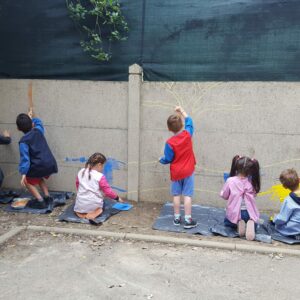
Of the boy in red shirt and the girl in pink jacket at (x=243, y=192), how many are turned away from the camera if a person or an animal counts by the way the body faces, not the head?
2

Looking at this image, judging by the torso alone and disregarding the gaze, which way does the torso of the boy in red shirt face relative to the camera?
away from the camera

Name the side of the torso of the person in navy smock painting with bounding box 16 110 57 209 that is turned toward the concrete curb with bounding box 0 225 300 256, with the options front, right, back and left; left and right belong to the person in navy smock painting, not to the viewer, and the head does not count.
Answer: back

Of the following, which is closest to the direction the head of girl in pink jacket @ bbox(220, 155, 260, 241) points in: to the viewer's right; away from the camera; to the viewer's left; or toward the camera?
away from the camera

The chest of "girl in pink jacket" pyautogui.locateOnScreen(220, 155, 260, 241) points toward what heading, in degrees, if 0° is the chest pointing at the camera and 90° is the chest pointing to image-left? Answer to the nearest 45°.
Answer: approximately 180°

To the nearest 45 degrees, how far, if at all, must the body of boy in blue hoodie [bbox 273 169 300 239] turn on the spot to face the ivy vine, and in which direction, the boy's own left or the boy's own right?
approximately 45° to the boy's own left

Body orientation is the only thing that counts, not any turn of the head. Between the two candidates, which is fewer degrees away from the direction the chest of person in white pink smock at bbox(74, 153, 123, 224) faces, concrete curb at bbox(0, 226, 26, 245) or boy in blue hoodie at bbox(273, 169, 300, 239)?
the boy in blue hoodie

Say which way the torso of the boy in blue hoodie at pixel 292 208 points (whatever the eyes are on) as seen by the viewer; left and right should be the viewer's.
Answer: facing away from the viewer and to the left of the viewer

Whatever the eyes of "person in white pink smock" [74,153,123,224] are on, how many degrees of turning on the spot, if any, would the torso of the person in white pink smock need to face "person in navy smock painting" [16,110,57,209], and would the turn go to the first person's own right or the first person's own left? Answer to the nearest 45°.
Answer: approximately 90° to the first person's own left

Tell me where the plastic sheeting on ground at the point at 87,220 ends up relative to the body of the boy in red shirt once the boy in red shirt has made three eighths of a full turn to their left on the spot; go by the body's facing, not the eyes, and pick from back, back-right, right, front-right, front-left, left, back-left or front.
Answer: front-right

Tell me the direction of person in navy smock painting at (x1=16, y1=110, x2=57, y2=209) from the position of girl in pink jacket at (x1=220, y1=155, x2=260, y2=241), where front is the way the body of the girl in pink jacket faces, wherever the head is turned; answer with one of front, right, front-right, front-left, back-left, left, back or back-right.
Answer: left

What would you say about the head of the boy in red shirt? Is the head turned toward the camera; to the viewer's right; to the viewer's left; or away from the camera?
away from the camera

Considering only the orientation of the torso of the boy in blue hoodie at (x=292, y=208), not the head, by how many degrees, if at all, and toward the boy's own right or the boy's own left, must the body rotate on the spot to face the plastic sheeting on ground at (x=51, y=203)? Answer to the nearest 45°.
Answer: approximately 45° to the boy's own left

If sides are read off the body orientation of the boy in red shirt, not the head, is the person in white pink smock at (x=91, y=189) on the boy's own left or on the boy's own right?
on the boy's own left

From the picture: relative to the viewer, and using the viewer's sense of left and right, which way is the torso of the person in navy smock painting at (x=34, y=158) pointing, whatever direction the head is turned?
facing away from the viewer and to the left of the viewer
